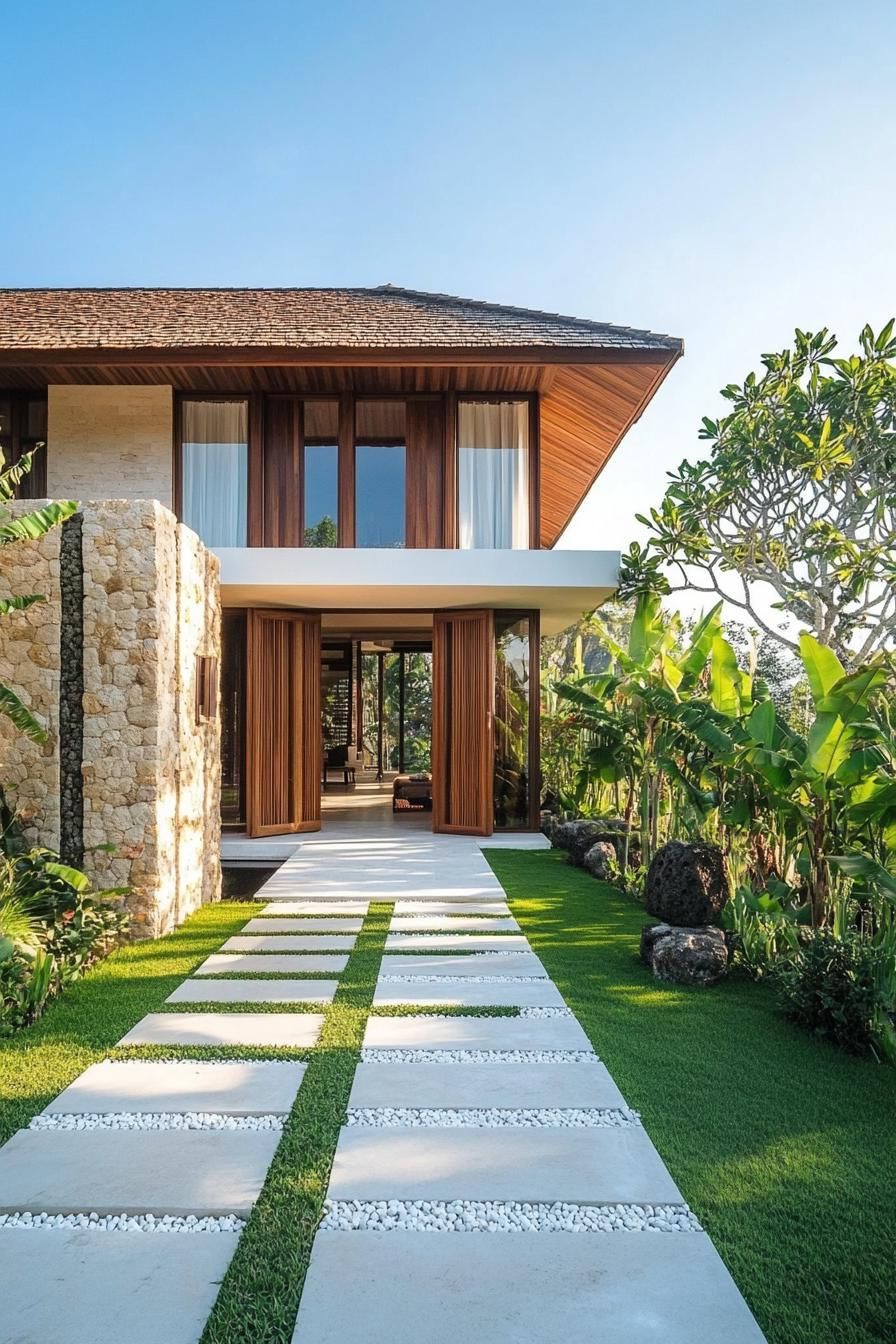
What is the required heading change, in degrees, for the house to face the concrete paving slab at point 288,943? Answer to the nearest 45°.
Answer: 0° — it already faces it

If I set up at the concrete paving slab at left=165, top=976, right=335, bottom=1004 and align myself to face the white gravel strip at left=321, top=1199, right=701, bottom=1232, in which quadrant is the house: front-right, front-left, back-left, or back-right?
back-left

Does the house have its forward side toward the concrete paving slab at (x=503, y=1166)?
yes

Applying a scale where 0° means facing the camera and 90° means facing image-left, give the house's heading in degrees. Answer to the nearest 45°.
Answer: approximately 0°

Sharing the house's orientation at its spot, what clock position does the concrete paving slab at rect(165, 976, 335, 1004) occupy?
The concrete paving slab is roughly at 12 o'clock from the house.

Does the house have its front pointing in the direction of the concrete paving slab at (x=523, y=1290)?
yes

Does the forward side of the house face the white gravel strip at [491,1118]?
yes

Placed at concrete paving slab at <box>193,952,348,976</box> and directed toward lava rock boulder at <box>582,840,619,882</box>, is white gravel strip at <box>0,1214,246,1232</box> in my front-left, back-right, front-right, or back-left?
back-right

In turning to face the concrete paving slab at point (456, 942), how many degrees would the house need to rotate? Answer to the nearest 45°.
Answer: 0° — it already faces it

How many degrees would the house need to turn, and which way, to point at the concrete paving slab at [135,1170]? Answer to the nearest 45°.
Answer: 0° — it already faces it
